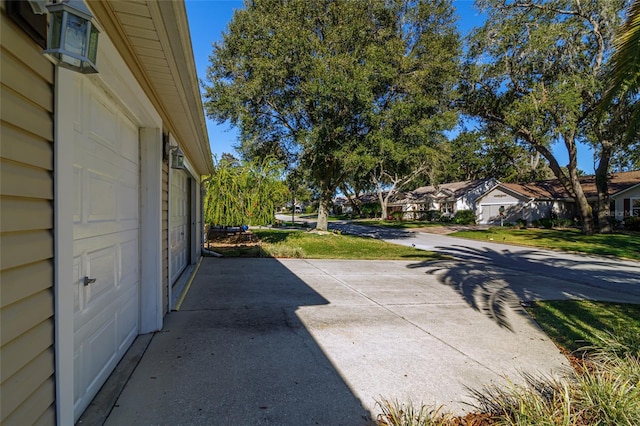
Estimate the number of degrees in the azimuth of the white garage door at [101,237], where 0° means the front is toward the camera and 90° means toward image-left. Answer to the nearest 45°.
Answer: approximately 270°

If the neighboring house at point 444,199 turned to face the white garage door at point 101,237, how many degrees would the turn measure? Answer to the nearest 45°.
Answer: approximately 45° to its left

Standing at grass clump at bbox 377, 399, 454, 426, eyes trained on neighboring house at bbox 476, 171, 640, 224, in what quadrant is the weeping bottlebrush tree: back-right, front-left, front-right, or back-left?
front-left

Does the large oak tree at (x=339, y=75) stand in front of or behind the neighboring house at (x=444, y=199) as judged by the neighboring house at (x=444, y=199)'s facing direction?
in front

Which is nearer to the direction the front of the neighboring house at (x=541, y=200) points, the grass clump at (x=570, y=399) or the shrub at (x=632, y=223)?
the grass clump

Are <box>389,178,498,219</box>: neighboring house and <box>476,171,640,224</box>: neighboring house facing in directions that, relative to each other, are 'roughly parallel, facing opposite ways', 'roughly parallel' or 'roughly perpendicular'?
roughly parallel

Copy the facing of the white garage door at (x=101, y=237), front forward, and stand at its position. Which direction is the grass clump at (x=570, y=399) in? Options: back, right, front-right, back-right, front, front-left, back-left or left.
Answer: front-right

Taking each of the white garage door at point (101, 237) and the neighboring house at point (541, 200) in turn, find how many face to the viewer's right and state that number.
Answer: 1

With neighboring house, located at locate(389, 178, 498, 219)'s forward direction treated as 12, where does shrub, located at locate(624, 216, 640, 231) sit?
The shrub is roughly at 9 o'clock from the neighboring house.

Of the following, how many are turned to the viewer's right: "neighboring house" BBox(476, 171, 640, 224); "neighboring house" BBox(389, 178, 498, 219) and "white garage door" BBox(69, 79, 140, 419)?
1

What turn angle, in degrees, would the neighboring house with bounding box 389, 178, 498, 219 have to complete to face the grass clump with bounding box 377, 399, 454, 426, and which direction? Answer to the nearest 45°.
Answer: approximately 45° to its left

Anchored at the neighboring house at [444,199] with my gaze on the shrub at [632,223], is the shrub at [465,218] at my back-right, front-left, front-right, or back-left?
front-right

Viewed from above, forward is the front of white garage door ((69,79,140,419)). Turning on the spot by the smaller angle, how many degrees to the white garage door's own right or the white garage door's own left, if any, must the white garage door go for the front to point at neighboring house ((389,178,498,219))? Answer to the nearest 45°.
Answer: approximately 45° to the white garage door's own left

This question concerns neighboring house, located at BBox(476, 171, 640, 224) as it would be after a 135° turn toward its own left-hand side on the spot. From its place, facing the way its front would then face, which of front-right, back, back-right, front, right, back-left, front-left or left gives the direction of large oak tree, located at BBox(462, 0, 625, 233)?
right
